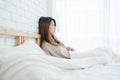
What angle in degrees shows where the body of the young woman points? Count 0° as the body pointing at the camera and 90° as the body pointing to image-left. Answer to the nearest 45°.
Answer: approximately 270°
